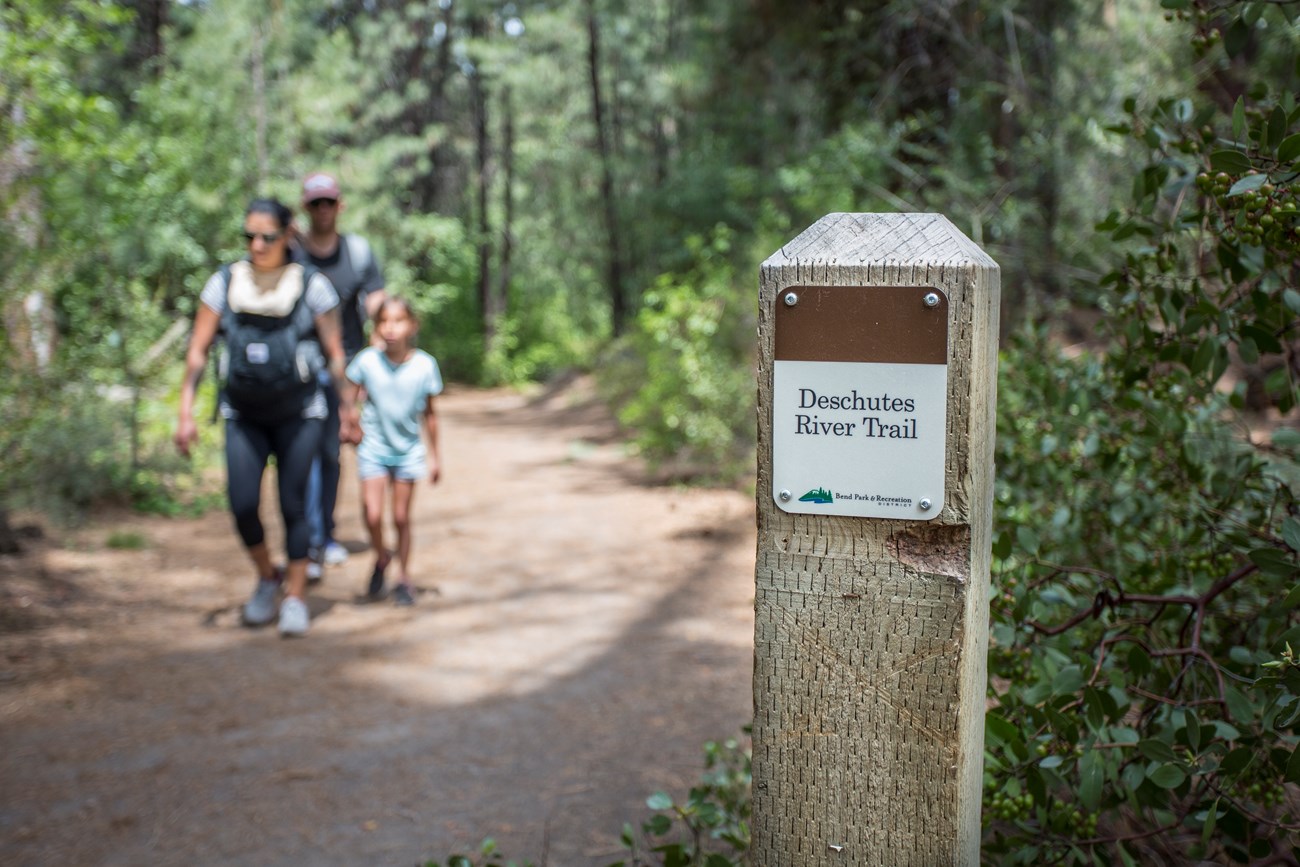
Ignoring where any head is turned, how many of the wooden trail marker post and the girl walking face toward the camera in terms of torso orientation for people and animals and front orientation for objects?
2

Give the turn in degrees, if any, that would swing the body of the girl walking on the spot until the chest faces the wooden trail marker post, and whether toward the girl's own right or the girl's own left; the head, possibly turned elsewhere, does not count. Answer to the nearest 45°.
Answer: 0° — they already face it

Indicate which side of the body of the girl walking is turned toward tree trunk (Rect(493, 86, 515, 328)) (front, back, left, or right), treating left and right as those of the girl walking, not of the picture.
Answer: back

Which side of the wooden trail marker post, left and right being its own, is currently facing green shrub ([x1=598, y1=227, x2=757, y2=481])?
back

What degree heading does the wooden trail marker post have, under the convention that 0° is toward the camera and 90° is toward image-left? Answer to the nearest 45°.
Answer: approximately 0°

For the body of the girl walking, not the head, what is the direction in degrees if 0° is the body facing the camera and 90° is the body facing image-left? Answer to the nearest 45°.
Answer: approximately 0°

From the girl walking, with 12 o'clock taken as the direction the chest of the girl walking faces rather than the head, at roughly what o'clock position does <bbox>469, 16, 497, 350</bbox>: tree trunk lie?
The tree trunk is roughly at 6 o'clock from the girl walking.

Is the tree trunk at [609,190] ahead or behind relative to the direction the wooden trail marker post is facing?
behind
